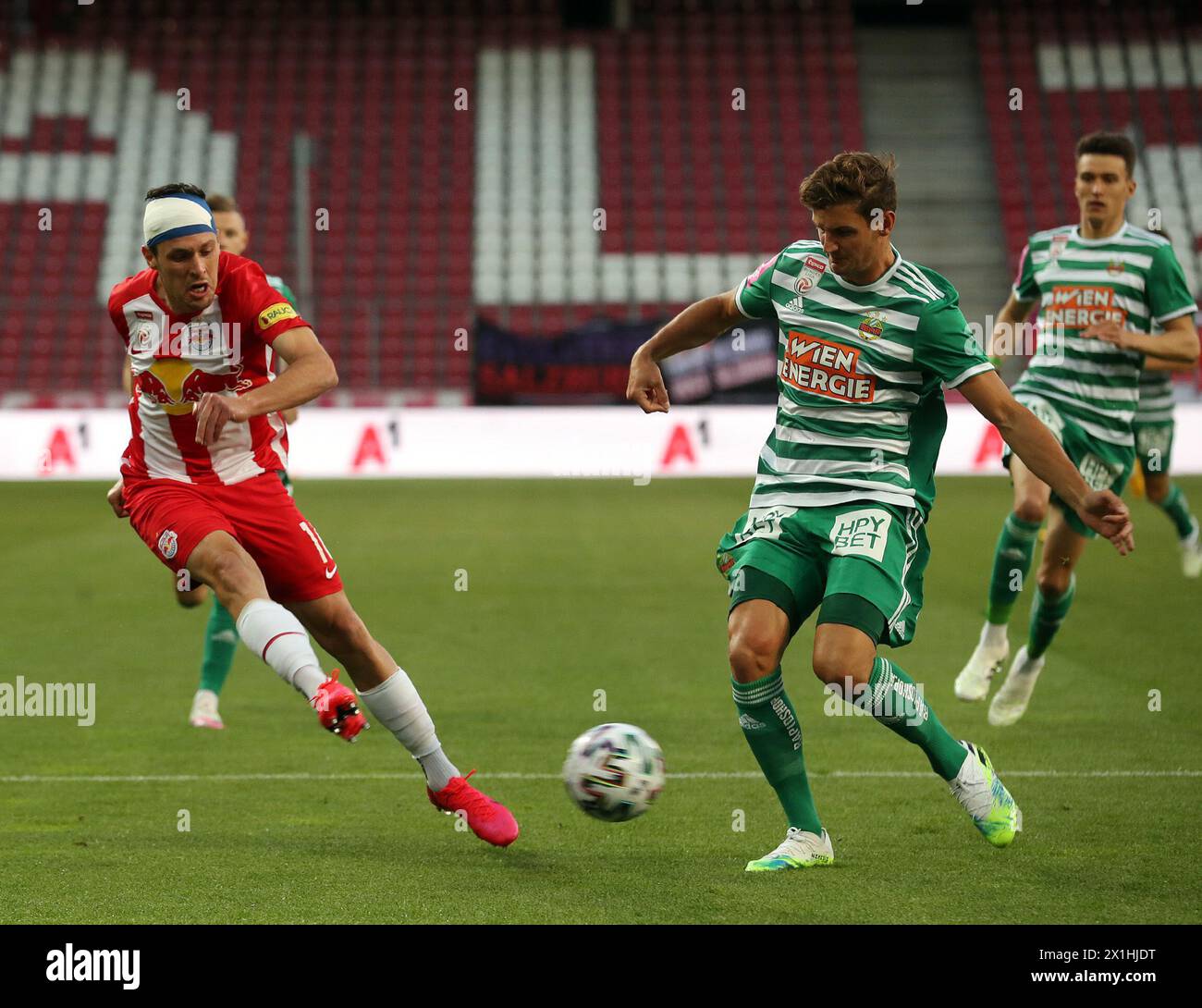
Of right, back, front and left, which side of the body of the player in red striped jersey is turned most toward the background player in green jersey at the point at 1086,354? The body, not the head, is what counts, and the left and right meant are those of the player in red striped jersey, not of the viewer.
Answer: left

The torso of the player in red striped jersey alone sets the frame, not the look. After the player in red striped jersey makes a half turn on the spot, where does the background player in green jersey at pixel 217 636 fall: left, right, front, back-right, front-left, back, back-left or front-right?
front

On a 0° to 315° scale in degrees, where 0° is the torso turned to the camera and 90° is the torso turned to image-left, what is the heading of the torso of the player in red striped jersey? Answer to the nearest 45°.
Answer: approximately 0°

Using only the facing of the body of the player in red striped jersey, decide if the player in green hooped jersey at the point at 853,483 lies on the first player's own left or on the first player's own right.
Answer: on the first player's own left
